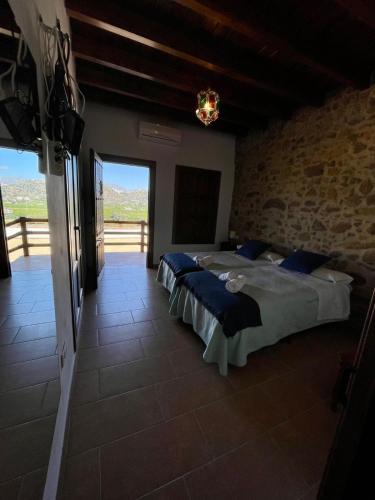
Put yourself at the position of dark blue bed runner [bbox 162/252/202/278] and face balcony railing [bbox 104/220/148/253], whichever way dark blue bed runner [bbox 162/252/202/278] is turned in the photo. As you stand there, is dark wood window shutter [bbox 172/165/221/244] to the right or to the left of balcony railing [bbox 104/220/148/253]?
right

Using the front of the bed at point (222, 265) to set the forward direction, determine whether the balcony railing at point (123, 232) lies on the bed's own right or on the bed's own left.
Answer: on the bed's own right

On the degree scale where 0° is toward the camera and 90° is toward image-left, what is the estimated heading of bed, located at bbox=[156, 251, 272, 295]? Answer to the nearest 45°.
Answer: approximately 45°

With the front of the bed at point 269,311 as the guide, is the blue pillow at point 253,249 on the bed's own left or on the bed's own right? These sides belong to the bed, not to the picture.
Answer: on the bed's own right

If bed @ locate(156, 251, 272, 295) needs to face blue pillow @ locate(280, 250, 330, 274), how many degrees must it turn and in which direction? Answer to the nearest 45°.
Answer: approximately 135° to its left

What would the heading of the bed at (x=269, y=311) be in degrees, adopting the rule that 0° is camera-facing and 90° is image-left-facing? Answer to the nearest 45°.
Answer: approximately 45°
